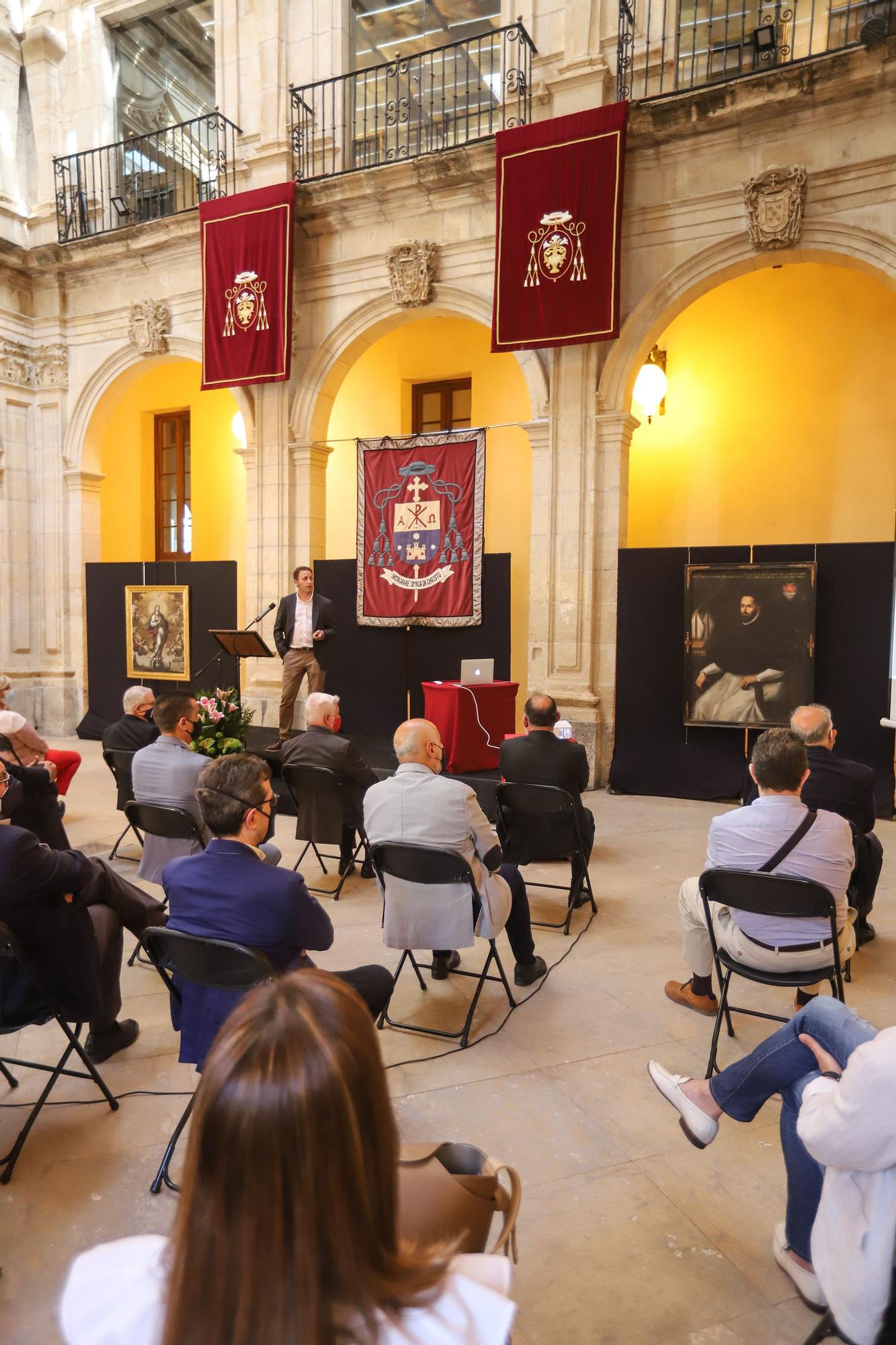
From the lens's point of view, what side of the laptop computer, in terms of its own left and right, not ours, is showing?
back

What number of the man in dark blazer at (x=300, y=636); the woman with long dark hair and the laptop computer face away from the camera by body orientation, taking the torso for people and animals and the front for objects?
2

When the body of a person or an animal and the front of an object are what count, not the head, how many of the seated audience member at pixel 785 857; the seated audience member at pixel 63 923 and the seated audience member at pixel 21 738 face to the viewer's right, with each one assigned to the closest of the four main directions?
2

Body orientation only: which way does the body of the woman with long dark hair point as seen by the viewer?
away from the camera

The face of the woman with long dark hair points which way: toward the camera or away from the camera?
away from the camera

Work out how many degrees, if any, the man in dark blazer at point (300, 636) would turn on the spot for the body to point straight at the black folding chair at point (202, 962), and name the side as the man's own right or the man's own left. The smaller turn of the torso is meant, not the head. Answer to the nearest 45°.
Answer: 0° — they already face it

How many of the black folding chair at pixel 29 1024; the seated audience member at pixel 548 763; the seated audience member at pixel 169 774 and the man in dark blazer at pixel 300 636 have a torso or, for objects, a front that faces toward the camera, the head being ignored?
1

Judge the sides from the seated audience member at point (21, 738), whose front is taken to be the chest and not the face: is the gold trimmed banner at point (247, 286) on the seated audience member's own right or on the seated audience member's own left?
on the seated audience member's own left

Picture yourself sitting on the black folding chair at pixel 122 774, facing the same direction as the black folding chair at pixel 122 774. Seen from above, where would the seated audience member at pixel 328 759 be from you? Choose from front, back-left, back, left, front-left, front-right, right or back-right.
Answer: right

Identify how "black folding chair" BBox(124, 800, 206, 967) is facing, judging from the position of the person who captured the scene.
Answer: facing away from the viewer and to the right of the viewer

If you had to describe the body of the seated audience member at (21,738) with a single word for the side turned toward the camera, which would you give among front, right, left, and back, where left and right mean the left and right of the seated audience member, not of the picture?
right

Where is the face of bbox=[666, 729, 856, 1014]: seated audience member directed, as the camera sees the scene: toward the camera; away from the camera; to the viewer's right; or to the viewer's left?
away from the camera

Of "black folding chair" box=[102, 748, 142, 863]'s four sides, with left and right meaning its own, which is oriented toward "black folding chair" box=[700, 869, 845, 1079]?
right

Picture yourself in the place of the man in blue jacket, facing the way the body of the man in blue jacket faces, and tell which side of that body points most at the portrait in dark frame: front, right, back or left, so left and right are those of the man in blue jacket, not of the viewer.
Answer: front

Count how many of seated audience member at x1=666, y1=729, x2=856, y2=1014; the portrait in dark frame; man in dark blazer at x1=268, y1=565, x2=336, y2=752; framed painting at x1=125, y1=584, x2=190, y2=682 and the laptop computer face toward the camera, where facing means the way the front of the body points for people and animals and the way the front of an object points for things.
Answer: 3

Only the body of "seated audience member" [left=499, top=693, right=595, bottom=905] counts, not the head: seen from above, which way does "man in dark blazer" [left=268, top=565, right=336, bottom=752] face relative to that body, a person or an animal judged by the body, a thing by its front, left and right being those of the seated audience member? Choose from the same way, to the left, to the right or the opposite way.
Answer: the opposite way

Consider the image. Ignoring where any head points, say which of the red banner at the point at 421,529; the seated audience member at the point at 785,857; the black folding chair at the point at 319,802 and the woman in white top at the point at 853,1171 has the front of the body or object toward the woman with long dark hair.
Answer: the red banner

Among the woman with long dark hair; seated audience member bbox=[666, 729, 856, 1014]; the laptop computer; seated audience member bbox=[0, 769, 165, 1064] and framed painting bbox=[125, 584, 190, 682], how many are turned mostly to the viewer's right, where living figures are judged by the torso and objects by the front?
1

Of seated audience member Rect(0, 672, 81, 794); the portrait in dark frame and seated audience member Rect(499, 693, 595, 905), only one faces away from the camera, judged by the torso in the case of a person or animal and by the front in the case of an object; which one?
seated audience member Rect(499, 693, 595, 905)

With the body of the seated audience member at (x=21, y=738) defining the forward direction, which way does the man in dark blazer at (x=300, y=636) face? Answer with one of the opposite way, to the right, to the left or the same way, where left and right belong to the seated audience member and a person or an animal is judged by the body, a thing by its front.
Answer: to the right

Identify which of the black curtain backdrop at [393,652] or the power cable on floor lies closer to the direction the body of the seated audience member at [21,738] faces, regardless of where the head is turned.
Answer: the black curtain backdrop
